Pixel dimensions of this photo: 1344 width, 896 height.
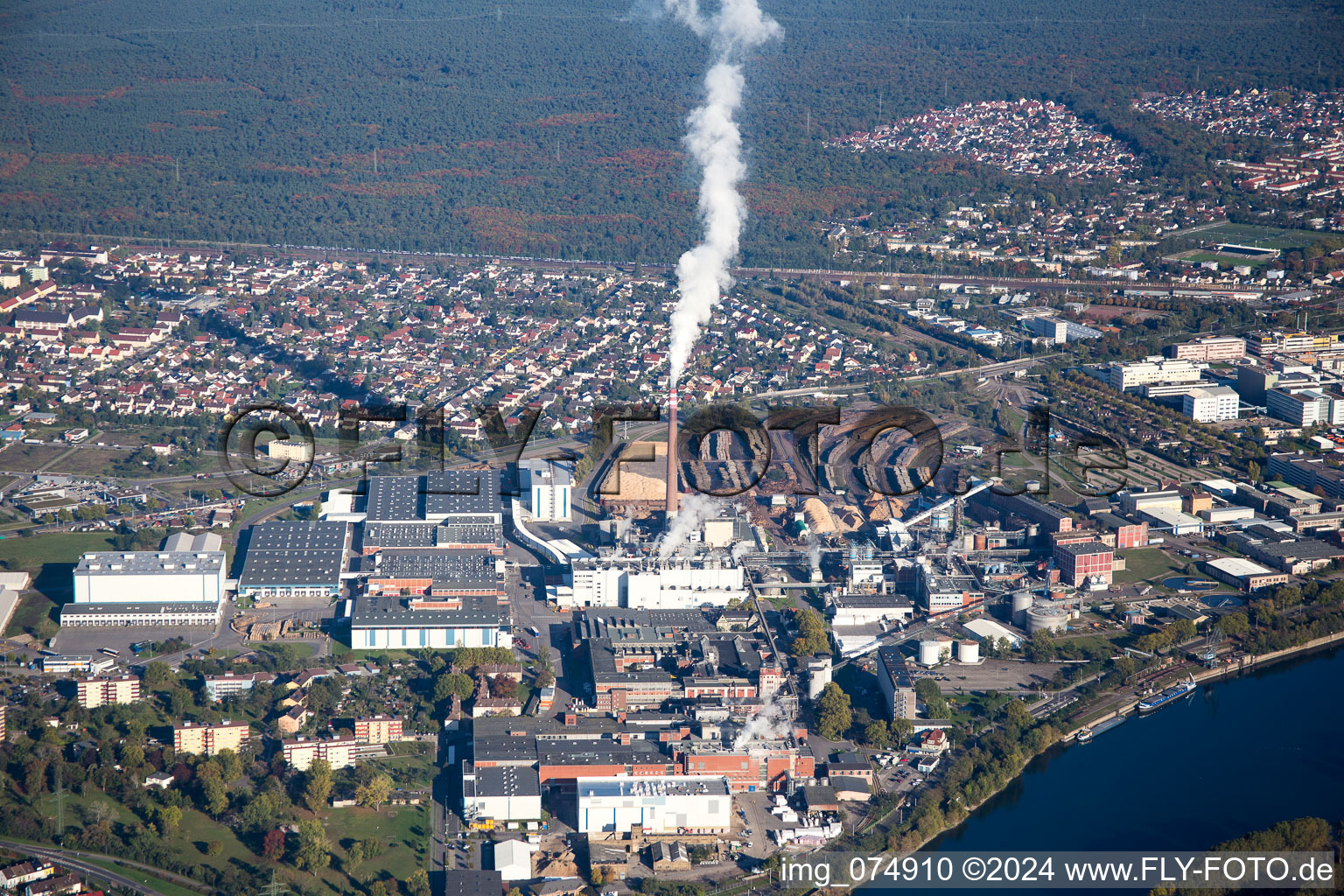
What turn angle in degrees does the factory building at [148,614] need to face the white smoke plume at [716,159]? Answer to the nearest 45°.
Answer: approximately 135° to its left

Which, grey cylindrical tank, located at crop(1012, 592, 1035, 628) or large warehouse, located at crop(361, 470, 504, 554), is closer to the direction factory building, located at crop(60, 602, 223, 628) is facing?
the grey cylindrical tank

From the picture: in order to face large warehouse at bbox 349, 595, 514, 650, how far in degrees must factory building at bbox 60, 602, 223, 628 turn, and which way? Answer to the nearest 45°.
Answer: approximately 45° to its left

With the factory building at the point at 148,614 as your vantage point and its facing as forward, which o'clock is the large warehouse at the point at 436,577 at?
The large warehouse is roughly at 9 o'clock from the factory building.

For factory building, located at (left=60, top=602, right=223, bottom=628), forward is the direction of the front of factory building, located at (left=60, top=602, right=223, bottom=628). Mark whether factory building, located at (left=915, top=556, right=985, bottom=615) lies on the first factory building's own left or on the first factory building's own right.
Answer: on the first factory building's own left

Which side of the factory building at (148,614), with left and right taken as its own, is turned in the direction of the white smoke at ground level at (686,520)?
left

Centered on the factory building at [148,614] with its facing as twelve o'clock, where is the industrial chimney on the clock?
The industrial chimney is roughly at 9 o'clock from the factory building.

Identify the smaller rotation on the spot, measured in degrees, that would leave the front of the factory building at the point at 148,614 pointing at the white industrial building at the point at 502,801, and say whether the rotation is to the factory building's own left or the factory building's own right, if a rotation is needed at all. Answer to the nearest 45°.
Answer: approximately 45° to the factory building's own left

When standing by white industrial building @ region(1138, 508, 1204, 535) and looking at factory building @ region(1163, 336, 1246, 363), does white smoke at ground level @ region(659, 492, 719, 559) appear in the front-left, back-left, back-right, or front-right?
back-left

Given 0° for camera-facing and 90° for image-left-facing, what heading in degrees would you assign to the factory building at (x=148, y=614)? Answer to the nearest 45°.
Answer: approximately 0°

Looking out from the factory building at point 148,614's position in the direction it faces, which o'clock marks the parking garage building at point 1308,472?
the parking garage building at point 1308,472 is roughly at 9 o'clock from the factory building at point 148,614.

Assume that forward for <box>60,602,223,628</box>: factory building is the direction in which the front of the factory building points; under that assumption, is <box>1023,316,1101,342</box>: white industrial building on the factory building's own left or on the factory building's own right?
on the factory building's own left

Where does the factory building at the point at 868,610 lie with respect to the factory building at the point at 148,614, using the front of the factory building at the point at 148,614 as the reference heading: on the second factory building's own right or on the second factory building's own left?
on the second factory building's own left
